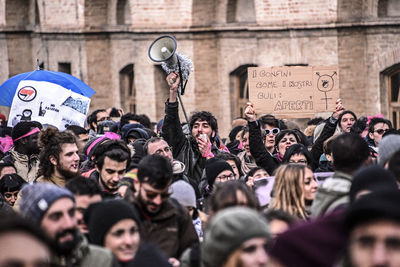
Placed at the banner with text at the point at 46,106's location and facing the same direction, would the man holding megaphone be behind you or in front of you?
in front

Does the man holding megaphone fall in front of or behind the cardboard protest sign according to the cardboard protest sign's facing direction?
in front

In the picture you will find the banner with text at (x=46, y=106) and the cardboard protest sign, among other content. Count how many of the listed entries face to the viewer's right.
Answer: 0

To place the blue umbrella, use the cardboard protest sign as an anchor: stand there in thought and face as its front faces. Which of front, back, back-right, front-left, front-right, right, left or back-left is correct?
right

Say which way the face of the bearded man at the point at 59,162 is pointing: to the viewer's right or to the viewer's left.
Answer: to the viewer's right

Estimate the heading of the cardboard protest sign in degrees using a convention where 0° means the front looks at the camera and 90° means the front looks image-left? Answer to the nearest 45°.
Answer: approximately 0°

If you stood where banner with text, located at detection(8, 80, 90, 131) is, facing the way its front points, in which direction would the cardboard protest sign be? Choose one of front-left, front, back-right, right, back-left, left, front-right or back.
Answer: left
